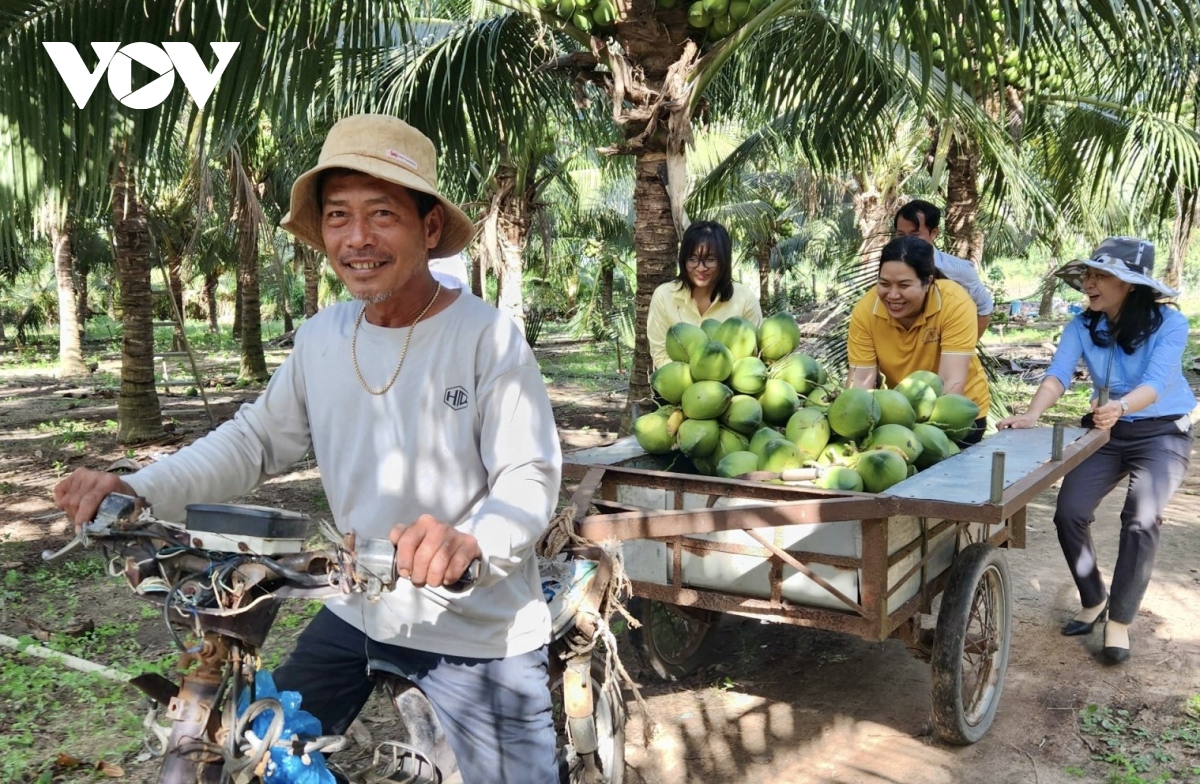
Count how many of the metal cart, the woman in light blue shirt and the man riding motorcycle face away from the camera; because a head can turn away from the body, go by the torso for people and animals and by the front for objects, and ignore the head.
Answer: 0

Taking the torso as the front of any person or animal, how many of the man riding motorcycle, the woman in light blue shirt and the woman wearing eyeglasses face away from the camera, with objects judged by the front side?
0

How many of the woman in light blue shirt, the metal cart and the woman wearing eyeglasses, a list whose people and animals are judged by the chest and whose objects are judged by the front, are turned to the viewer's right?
0

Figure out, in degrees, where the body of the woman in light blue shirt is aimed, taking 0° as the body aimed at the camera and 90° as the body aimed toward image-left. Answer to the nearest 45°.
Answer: approximately 45°

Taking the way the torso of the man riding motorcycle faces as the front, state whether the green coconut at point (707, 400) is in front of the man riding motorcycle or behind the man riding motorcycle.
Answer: behind

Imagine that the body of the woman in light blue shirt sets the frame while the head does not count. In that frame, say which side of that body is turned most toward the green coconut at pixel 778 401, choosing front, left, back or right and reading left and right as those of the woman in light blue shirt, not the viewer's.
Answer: front

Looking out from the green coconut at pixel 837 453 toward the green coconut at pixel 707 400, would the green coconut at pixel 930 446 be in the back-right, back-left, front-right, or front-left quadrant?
back-right

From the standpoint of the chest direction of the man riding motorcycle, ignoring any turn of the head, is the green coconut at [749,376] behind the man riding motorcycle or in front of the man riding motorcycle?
behind

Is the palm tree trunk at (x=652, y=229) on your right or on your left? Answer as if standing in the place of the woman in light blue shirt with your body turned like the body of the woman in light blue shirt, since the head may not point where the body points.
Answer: on your right

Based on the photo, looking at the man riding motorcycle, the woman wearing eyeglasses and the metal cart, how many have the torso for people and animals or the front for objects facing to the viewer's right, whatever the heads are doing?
0

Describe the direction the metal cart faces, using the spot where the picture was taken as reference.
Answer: facing the viewer and to the left of the viewer

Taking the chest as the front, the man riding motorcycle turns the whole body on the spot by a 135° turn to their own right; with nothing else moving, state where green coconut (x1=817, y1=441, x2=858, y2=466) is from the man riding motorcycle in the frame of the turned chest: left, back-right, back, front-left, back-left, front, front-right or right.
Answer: front-right

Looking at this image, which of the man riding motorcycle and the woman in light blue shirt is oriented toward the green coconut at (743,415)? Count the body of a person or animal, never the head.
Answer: the woman in light blue shirt

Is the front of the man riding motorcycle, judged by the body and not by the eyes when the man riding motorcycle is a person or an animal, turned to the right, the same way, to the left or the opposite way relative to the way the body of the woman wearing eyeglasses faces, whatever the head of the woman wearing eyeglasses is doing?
the same way

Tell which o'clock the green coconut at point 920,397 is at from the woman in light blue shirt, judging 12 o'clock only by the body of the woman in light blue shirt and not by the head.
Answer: The green coconut is roughly at 12 o'clock from the woman in light blue shirt.

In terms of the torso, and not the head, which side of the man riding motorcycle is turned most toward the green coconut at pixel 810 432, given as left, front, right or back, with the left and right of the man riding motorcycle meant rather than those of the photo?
back

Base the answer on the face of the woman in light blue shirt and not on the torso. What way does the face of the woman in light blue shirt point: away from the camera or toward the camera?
toward the camera

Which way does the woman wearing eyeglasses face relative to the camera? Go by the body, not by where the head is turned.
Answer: toward the camera
